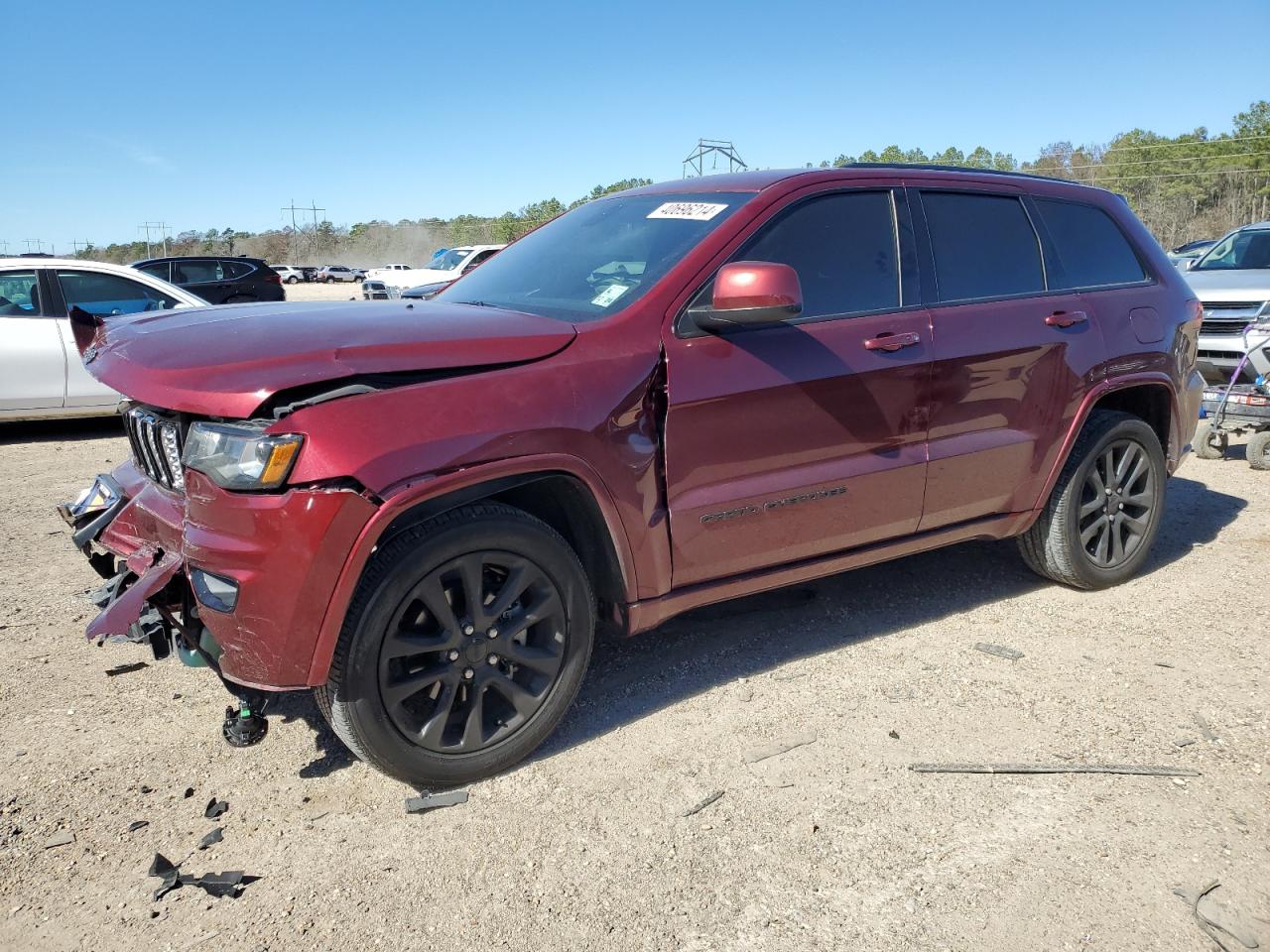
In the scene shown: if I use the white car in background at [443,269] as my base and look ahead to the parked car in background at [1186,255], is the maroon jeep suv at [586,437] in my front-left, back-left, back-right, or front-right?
front-right

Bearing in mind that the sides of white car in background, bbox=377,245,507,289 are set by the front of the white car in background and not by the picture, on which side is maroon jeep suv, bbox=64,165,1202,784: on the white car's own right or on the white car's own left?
on the white car's own left

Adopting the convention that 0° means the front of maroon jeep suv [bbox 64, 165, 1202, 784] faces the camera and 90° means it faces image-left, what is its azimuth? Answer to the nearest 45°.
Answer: approximately 45°

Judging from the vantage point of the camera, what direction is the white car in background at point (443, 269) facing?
facing the viewer and to the left of the viewer

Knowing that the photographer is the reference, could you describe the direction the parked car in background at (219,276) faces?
facing to the left of the viewer

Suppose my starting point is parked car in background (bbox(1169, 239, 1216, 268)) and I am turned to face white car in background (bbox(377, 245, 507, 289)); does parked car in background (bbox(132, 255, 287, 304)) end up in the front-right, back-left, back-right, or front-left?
front-left

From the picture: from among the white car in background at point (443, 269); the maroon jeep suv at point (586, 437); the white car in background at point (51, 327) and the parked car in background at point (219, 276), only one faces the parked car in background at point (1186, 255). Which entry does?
the white car in background at point (51, 327)

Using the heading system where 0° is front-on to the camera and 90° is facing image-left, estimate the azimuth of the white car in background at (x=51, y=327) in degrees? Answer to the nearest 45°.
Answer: approximately 270°

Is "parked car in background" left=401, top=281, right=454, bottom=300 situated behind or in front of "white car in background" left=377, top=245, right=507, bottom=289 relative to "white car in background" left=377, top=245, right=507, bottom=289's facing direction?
in front

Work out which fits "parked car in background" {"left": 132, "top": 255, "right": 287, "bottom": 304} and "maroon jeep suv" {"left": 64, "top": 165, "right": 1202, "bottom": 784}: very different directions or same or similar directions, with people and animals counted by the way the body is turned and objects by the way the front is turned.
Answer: same or similar directions

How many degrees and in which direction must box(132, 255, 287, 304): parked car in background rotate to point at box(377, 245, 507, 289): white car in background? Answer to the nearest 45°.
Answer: approximately 135° to its right

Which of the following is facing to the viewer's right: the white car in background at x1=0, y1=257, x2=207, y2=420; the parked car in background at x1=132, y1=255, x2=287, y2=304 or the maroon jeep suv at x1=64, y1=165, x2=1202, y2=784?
the white car in background
